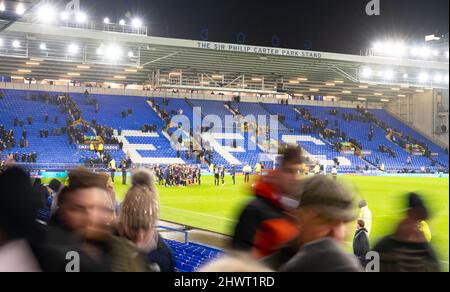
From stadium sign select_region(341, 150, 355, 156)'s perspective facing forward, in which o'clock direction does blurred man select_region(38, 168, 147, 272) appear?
The blurred man is roughly at 12 o'clock from the stadium sign.

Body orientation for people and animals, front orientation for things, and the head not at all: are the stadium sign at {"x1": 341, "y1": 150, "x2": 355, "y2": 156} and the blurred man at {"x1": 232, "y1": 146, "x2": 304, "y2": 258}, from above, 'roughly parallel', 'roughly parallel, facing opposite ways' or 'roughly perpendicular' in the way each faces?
roughly perpendicular

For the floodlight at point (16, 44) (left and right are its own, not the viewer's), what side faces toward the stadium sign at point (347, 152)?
left

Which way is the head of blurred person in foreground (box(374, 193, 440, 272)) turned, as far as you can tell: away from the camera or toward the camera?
away from the camera

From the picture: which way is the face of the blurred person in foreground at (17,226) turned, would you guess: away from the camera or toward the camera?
away from the camera

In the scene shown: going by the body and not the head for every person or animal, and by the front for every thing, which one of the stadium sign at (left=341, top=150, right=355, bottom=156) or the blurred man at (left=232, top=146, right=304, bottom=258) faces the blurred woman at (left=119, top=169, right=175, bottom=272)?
the stadium sign

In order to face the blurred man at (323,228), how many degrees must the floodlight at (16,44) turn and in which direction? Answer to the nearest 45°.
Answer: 0° — it already faces them
